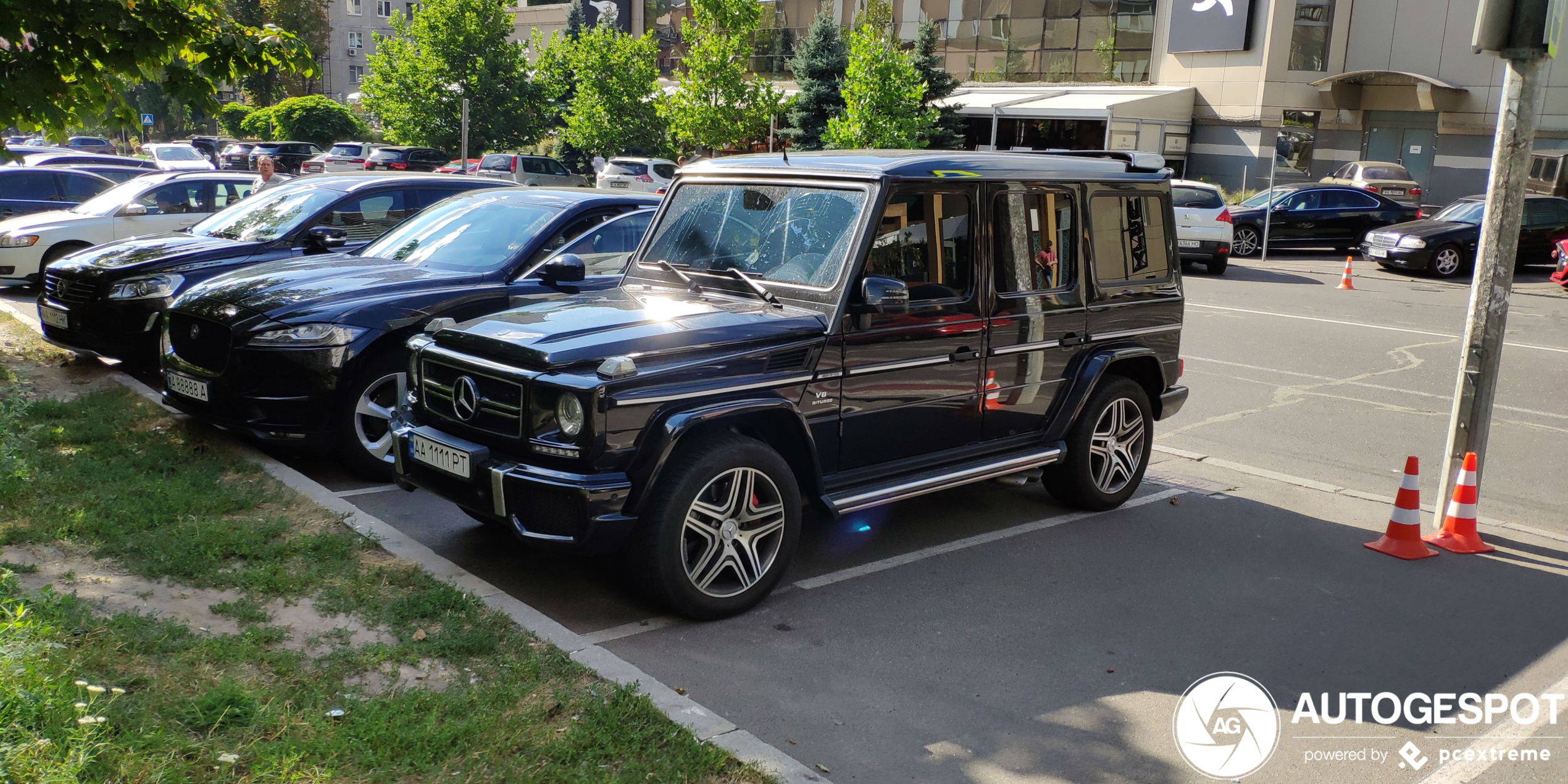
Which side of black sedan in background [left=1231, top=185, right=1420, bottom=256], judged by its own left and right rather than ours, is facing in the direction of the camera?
left

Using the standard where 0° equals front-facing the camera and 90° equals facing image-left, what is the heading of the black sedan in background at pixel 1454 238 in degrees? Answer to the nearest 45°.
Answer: approximately 45°

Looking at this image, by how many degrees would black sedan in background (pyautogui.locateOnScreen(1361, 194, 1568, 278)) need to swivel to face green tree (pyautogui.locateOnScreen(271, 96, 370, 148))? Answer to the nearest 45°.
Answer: approximately 45° to its right

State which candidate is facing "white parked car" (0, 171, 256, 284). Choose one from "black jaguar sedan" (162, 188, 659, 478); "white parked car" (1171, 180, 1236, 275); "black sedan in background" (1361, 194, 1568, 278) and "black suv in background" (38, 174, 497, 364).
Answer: "black sedan in background" (1361, 194, 1568, 278)

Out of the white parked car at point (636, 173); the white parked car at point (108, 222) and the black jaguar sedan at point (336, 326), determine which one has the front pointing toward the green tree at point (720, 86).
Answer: the white parked car at point (636, 173)

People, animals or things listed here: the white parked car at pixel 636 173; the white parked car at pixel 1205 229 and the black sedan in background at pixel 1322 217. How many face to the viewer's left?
1

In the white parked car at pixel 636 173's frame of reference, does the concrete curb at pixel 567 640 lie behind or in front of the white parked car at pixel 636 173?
behind

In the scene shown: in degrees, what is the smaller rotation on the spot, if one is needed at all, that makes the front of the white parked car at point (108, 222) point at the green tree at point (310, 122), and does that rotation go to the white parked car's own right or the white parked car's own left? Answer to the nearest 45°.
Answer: approximately 135° to the white parked car's own right

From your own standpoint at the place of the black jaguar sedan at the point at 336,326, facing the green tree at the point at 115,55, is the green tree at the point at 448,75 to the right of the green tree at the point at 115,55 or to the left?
right

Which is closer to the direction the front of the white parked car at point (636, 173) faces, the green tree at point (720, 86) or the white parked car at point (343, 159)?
the green tree

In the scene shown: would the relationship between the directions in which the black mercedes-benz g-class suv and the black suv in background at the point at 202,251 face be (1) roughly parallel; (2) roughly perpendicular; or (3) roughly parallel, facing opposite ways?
roughly parallel

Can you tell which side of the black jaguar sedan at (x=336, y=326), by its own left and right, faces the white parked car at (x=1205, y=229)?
back

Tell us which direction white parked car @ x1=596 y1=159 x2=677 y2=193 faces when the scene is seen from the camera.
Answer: facing away from the viewer and to the right of the viewer

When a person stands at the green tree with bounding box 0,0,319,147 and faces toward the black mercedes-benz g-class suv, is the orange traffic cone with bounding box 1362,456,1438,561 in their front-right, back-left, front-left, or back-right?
front-left

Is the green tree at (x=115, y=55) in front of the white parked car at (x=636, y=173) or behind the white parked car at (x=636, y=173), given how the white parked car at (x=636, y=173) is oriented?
behind

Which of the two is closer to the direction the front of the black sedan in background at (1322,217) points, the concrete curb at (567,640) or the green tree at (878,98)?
the green tree

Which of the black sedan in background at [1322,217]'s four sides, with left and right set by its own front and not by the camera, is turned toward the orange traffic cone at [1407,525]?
left

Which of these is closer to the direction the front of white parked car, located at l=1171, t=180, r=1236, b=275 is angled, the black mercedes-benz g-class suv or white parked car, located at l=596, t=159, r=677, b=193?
the white parked car
